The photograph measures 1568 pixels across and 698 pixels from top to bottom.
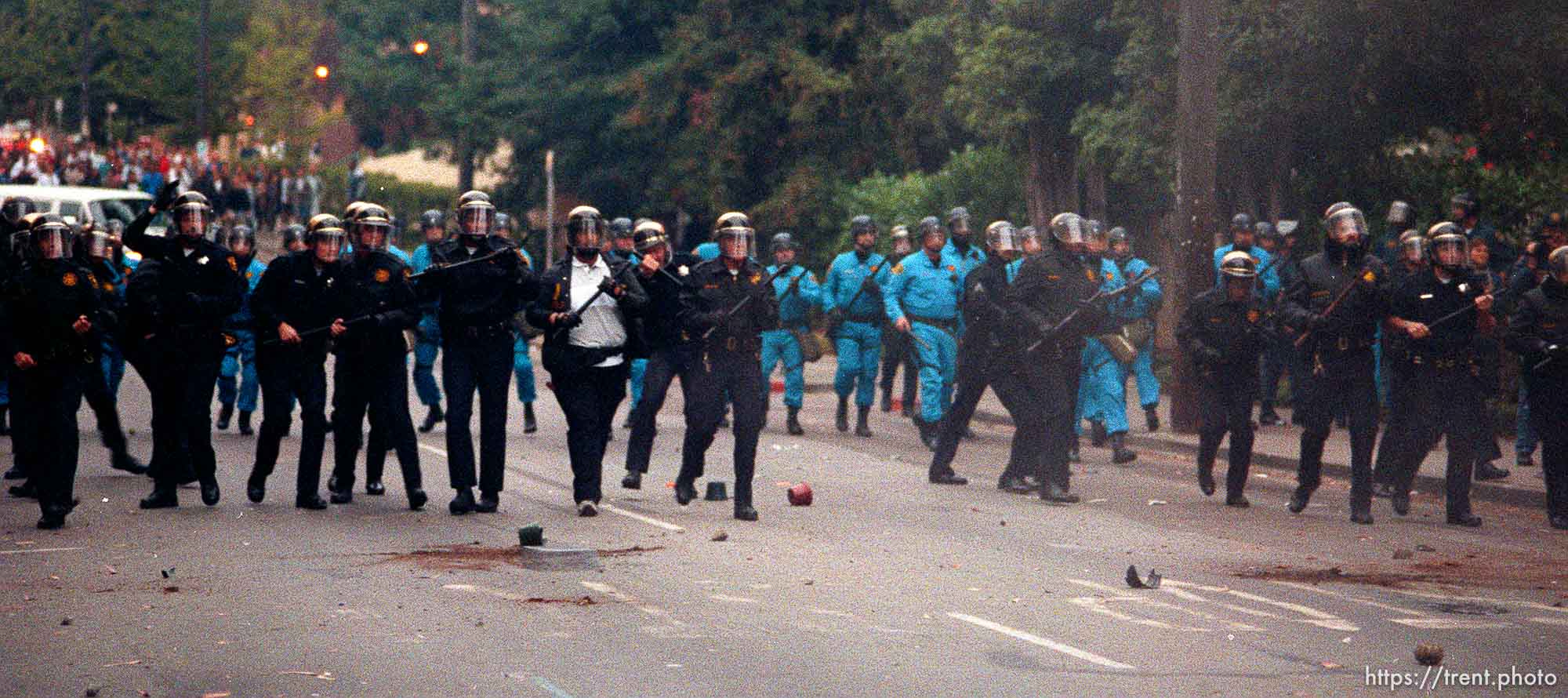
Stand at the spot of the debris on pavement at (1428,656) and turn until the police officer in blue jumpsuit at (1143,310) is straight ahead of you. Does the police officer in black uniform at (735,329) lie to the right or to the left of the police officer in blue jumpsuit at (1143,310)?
left

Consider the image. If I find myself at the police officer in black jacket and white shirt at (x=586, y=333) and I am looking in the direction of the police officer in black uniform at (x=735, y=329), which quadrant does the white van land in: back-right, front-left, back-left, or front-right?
back-left

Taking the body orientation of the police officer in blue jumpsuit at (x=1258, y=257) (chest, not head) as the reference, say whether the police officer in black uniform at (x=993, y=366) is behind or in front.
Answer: in front

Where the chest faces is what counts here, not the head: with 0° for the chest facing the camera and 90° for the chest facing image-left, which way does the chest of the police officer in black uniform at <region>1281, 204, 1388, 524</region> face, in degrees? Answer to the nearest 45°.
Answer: approximately 0°

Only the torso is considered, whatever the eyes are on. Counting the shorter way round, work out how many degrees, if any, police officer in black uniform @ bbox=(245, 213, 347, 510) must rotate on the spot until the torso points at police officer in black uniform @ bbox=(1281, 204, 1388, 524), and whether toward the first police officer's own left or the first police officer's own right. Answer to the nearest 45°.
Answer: approximately 45° to the first police officer's own left

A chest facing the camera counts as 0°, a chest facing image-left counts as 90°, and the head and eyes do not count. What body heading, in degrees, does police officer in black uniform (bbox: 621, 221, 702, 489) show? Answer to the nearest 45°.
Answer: approximately 45°

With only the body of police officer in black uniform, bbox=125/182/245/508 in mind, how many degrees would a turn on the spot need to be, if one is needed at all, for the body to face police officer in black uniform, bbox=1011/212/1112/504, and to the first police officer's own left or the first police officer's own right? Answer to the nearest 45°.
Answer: approximately 90° to the first police officer's own left
